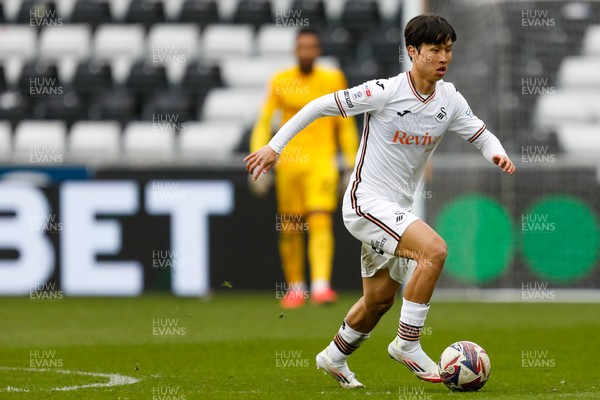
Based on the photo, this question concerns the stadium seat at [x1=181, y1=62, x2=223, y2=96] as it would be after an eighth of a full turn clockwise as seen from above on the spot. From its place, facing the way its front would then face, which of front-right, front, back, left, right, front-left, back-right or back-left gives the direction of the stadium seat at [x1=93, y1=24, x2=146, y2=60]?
right

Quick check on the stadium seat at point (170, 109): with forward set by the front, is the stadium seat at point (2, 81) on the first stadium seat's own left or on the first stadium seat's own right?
on the first stadium seat's own right

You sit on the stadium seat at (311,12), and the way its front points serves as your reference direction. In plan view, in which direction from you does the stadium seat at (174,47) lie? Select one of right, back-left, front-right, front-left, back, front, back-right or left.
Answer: right

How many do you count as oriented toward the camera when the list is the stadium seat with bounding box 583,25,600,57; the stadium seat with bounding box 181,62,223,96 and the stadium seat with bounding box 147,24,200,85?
3

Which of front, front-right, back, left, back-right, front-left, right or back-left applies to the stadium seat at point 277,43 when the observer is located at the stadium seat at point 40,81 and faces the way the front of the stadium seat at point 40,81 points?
left

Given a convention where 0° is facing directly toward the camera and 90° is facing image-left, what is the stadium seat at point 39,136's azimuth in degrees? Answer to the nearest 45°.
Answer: approximately 0°

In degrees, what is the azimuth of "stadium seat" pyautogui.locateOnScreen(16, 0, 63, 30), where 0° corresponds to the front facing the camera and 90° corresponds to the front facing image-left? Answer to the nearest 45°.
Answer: approximately 0°
